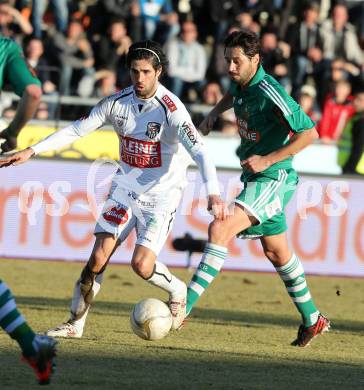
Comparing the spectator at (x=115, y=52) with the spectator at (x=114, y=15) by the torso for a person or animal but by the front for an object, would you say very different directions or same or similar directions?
same or similar directions

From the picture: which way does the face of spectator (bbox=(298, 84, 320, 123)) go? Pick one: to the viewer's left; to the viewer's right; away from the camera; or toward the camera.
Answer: toward the camera

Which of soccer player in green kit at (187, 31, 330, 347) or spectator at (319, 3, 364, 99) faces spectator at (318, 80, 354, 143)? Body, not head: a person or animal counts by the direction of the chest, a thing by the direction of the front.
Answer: spectator at (319, 3, 364, 99)

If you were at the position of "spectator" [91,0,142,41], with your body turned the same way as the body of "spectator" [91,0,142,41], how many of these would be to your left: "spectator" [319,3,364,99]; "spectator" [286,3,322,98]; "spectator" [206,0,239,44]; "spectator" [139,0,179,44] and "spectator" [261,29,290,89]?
5

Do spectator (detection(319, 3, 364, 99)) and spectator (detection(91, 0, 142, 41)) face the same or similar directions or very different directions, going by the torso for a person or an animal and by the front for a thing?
same or similar directions

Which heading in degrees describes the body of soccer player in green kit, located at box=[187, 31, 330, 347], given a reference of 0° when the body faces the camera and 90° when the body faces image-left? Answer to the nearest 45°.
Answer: approximately 45°

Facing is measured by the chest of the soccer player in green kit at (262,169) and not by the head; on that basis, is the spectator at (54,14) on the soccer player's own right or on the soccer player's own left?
on the soccer player's own right

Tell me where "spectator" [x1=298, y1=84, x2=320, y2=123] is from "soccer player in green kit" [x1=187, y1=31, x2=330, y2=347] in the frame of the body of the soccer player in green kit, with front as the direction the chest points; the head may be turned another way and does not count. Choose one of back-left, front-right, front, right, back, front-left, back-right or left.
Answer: back-right

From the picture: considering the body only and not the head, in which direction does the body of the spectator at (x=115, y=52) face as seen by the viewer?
toward the camera

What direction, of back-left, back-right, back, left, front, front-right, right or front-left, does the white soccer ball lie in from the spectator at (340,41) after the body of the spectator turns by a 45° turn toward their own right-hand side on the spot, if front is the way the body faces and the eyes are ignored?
front-left

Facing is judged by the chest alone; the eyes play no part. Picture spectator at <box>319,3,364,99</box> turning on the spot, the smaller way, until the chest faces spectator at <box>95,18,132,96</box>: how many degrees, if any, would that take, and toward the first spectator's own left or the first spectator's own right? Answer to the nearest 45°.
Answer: approximately 45° to the first spectator's own right

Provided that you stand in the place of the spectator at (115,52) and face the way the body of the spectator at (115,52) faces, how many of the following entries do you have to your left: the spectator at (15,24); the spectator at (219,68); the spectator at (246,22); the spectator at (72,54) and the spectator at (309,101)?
3

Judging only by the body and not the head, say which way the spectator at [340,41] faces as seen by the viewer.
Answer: toward the camera

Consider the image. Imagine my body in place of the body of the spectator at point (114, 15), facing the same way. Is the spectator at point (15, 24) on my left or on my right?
on my right

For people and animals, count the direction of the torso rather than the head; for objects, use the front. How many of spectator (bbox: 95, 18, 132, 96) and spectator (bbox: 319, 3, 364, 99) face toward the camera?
2

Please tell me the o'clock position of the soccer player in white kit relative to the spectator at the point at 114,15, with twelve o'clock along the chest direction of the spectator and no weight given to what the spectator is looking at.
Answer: The soccer player in white kit is roughly at 12 o'clock from the spectator.
